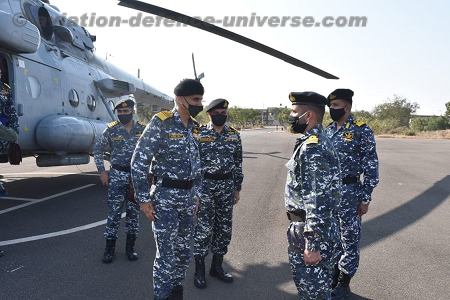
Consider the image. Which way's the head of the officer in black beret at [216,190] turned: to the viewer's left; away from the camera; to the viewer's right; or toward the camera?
toward the camera

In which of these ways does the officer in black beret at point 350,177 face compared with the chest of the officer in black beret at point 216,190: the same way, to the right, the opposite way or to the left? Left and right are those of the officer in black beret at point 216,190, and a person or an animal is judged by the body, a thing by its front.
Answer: to the right

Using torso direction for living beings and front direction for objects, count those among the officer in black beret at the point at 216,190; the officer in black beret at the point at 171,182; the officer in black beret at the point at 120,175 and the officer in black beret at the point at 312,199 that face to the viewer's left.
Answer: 1

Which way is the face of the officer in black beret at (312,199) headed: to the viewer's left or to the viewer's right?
to the viewer's left

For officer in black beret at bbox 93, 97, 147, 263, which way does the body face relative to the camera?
toward the camera

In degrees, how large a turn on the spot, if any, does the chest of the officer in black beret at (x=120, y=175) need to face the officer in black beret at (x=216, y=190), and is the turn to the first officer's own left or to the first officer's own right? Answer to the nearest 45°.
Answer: approximately 45° to the first officer's own left

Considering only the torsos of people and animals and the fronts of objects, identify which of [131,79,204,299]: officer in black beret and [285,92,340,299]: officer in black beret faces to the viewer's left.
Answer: [285,92,340,299]: officer in black beret

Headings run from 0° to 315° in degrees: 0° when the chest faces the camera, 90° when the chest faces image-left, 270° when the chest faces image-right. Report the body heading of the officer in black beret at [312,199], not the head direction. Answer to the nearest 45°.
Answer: approximately 90°

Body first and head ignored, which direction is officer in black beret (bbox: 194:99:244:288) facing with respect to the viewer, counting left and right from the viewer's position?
facing the viewer

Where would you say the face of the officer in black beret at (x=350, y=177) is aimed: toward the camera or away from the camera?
toward the camera

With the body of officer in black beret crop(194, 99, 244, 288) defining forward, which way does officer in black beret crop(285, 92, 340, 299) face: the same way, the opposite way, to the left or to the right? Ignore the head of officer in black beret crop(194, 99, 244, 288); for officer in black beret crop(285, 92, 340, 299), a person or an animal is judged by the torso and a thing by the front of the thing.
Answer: to the right

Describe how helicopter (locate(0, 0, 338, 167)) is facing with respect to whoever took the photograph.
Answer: facing the viewer and to the left of the viewer

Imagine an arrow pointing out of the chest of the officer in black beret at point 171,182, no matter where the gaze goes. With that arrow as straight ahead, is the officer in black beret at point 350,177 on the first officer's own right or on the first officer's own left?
on the first officer's own left
